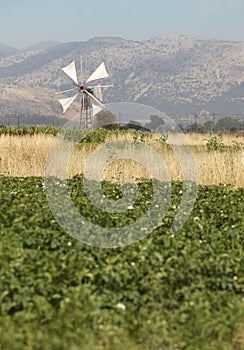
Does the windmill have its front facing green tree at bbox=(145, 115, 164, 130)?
no

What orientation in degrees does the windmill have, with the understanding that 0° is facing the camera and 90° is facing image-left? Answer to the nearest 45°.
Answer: approximately 45°
